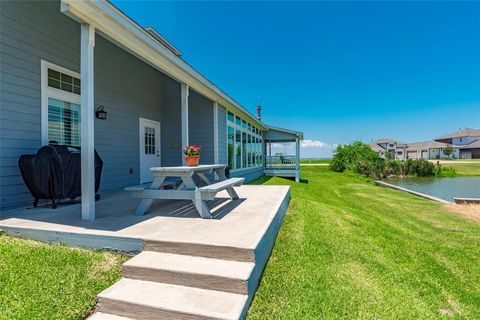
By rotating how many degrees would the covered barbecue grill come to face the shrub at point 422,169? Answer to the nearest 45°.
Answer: approximately 45° to its left

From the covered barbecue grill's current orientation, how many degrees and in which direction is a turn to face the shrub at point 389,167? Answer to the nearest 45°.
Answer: approximately 45° to its left

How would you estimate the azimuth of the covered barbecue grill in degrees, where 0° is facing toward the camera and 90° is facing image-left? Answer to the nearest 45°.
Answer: approximately 315°

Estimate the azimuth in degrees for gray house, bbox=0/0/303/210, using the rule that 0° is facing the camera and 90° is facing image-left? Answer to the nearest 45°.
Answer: approximately 315°

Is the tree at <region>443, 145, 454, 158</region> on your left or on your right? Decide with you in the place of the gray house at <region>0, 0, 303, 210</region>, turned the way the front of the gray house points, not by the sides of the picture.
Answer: on your left

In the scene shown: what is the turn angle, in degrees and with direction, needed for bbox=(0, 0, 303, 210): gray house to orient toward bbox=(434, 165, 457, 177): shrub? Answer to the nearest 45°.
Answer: approximately 45° to its left

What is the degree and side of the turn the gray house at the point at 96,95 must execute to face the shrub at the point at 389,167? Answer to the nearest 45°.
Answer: approximately 90° to its left

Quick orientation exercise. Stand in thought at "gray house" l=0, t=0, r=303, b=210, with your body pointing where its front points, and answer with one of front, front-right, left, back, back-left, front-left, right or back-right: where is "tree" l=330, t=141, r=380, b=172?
left
